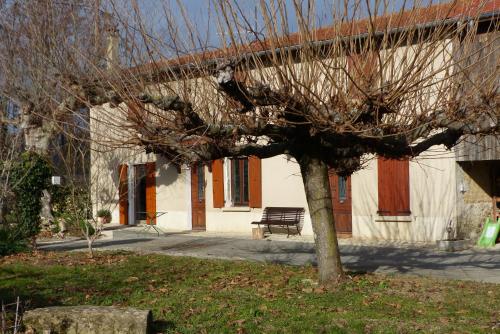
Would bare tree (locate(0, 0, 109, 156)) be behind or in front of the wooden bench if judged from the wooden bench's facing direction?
in front

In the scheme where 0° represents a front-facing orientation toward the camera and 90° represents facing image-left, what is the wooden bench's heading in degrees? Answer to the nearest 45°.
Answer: approximately 45°

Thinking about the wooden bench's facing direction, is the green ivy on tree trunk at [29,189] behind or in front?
in front

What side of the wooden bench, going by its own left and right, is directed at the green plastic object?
left

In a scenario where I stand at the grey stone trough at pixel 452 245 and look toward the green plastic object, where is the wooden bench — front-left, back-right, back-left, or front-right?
back-left

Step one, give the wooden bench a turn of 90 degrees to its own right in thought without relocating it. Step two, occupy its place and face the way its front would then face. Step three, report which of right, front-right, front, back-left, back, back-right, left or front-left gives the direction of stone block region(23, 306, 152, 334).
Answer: back-left

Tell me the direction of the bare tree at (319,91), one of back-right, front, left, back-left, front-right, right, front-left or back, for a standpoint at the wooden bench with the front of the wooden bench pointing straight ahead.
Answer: front-left

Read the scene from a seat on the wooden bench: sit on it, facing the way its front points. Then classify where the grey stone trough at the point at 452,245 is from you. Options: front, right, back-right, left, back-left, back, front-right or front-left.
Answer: left
